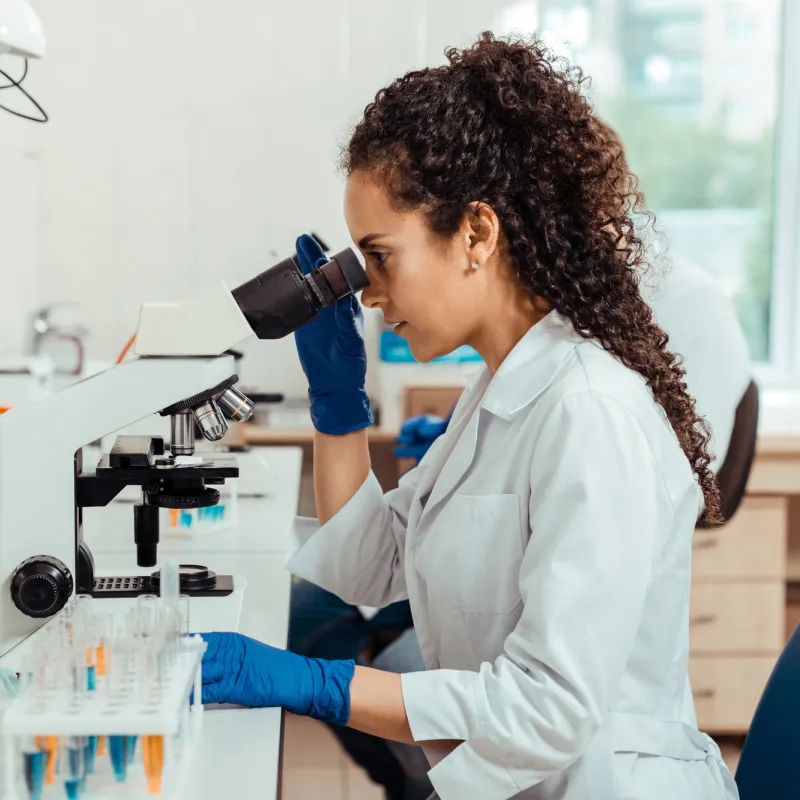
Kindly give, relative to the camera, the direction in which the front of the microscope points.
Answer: facing to the right of the viewer

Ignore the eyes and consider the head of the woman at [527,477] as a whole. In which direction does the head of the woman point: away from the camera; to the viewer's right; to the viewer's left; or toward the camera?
to the viewer's left

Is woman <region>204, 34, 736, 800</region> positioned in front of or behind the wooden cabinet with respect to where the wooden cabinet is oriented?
in front

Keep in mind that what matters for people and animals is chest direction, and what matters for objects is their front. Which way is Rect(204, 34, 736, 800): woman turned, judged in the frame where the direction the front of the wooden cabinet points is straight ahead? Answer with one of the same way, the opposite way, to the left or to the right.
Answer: to the right

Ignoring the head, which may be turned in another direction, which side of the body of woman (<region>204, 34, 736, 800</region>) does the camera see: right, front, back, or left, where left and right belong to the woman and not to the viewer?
left

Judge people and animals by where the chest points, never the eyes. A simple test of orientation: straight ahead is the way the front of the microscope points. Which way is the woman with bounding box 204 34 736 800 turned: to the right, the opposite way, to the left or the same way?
the opposite way

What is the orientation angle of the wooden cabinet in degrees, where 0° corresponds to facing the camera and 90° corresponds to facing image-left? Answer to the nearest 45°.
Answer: approximately 0°

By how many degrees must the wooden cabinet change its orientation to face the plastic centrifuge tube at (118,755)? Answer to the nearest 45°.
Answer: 0° — it already faces it

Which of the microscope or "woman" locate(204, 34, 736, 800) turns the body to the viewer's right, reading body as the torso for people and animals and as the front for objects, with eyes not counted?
the microscope
